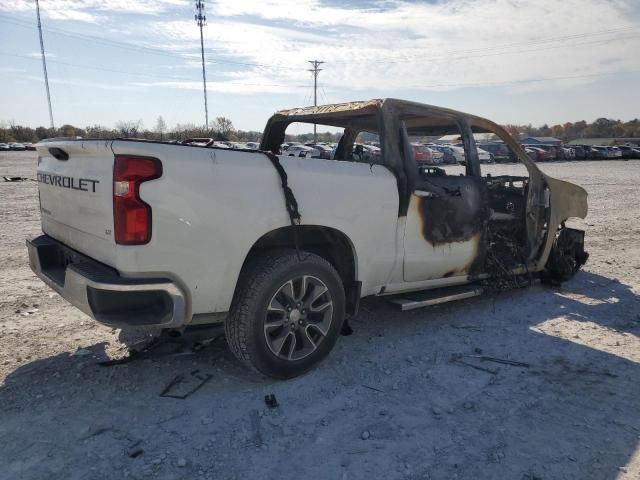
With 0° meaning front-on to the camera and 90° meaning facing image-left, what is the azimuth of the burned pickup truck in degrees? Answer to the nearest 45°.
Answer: approximately 225°

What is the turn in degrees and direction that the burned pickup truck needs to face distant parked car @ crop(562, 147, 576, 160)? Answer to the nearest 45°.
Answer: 0° — it already faces it

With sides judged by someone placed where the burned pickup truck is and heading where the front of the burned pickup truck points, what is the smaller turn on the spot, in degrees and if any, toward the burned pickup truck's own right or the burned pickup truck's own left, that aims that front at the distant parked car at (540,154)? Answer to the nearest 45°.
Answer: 0° — it already faces it

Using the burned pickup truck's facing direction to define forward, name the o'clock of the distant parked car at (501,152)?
The distant parked car is roughly at 12 o'clock from the burned pickup truck.

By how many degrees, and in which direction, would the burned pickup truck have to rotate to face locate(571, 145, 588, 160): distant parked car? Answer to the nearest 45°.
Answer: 0° — it already faces it
